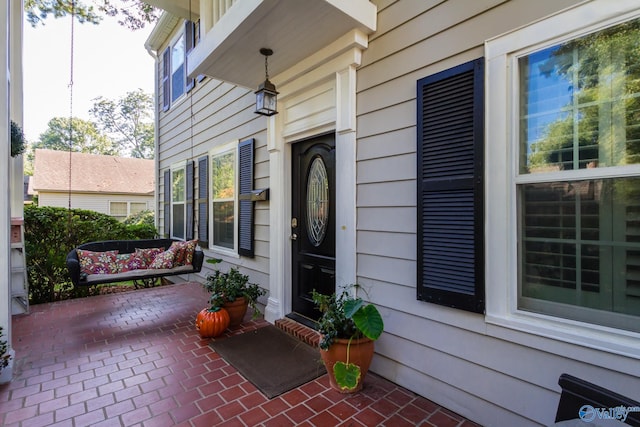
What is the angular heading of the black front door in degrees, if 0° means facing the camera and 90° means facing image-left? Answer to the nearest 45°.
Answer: approximately 45°

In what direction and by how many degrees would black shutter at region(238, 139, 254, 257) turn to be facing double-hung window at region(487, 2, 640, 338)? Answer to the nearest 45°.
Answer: approximately 90° to its left

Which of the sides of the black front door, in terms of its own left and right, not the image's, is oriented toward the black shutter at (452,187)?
left

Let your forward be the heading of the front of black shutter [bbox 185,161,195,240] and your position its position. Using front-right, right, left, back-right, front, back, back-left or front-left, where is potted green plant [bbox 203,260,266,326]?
front-left

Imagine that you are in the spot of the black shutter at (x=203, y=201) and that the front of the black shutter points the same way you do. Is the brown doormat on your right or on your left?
on your left

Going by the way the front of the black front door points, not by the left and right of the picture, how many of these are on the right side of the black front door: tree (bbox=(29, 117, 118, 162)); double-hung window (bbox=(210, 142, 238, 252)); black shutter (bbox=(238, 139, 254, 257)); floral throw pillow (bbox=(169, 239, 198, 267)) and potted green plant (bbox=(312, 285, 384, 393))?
4

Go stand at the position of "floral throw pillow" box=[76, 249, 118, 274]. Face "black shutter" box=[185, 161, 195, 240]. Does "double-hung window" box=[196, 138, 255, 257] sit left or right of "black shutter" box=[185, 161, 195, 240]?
right

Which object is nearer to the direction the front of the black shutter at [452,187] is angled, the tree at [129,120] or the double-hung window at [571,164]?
the tree

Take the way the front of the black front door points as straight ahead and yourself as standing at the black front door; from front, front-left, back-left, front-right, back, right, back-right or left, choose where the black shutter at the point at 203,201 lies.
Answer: right
